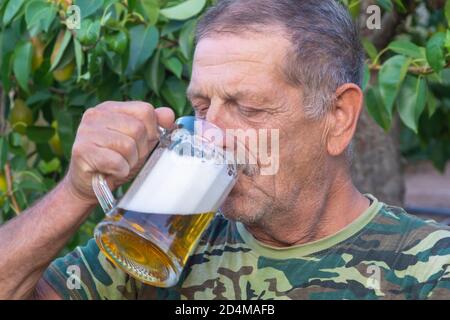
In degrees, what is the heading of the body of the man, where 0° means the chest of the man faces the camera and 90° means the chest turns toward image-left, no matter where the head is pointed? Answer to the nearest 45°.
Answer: approximately 45°

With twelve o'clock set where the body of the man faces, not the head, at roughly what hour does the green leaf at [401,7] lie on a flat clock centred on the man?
The green leaf is roughly at 5 o'clock from the man.

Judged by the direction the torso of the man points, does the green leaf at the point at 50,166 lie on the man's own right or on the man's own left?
on the man's own right

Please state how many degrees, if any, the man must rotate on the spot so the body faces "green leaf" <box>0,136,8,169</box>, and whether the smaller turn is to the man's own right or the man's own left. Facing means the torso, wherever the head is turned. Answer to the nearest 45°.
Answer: approximately 90° to the man's own right

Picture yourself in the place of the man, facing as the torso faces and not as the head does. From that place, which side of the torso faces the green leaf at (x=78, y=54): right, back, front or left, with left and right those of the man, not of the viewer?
right

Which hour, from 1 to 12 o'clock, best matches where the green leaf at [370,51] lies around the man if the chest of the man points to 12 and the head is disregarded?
The green leaf is roughly at 5 o'clock from the man.

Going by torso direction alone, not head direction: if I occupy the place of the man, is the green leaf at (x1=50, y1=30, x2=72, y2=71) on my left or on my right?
on my right

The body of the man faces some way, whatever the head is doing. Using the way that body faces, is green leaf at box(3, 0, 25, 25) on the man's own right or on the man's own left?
on the man's own right
